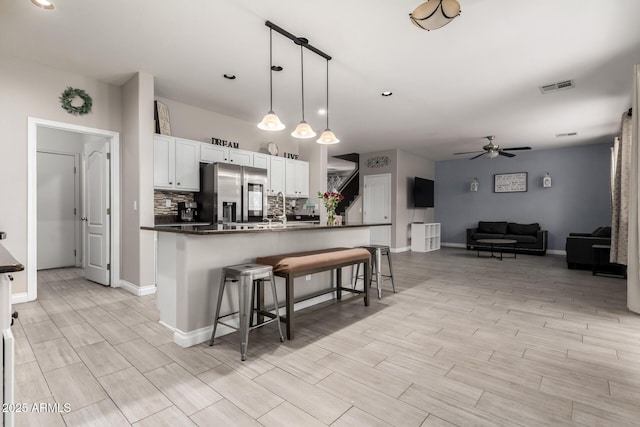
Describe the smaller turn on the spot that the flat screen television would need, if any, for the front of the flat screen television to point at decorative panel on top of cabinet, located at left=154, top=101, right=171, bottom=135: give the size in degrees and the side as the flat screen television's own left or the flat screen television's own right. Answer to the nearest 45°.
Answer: approximately 90° to the flat screen television's own right

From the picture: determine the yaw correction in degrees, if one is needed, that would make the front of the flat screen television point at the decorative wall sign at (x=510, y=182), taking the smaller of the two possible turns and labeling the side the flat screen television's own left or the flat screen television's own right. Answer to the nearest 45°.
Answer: approximately 45° to the flat screen television's own left

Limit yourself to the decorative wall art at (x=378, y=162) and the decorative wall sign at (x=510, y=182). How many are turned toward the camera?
2

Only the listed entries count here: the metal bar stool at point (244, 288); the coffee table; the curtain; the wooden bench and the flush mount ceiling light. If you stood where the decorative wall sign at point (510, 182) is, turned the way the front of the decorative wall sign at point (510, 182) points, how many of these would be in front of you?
5

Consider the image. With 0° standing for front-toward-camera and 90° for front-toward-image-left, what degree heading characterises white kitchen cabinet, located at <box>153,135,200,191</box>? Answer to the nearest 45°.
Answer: approximately 315°

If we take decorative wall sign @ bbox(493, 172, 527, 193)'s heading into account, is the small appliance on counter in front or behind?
in front

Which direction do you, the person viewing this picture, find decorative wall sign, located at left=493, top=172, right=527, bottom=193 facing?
facing the viewer

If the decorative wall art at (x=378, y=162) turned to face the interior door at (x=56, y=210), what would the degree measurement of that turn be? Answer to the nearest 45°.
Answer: approximately 45° to its right

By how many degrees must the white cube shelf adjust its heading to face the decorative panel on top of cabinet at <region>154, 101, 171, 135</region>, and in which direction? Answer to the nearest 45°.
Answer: approximately 90° to its right

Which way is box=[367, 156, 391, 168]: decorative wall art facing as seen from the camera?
toward the camera

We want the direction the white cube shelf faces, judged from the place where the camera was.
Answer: facing the viewer and to the right of the viewer
